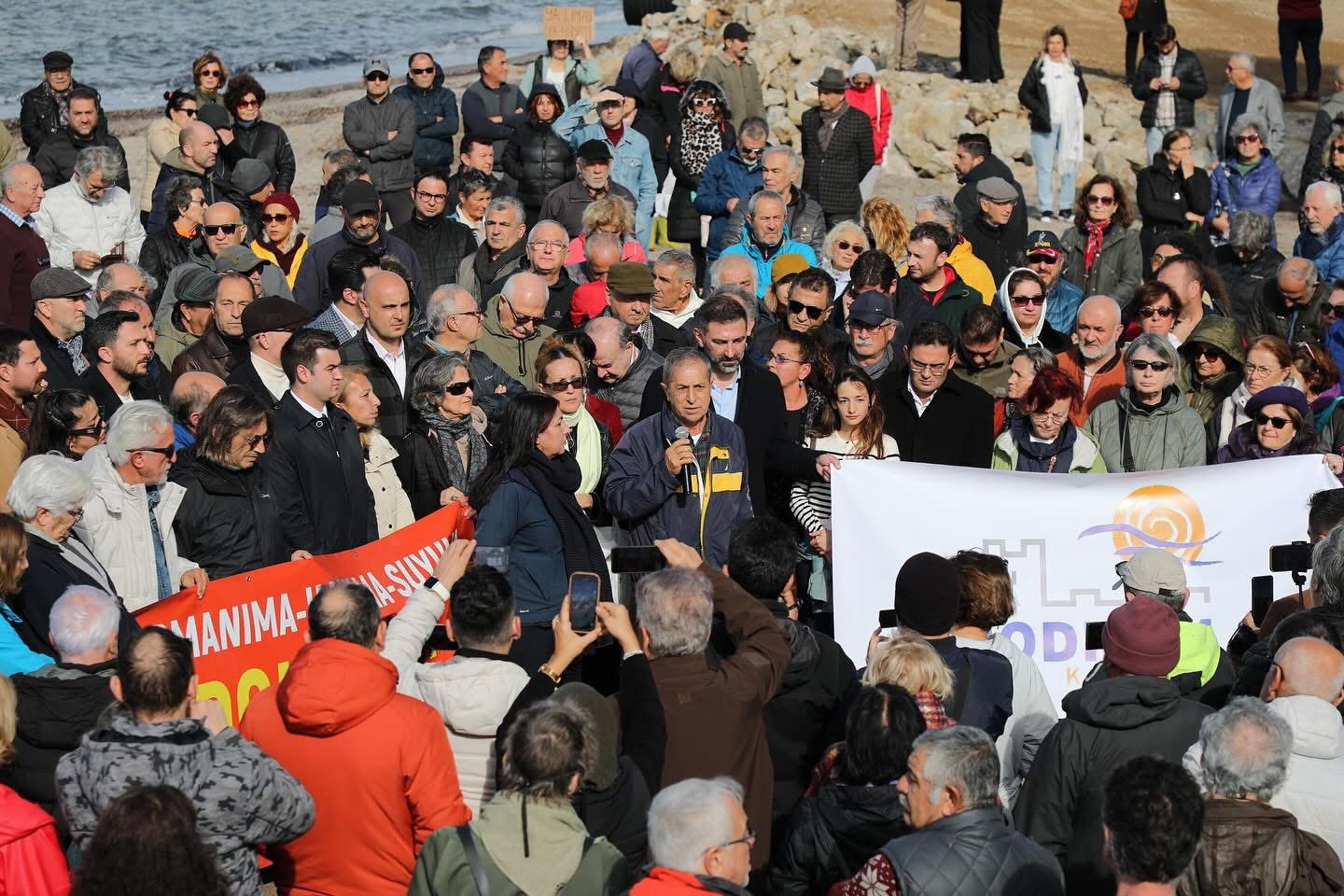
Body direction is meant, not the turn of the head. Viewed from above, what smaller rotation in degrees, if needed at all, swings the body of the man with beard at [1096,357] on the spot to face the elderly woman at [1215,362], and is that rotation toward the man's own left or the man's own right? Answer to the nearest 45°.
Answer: approximately 135° to the man's own left

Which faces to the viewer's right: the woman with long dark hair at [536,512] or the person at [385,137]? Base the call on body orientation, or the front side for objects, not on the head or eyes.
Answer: the woman with long dark hair

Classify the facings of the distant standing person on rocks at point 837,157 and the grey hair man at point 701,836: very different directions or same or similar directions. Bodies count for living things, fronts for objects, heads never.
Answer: very different directions

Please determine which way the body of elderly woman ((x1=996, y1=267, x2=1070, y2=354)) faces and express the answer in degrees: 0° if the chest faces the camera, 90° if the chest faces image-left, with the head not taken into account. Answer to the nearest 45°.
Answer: approximately 0°

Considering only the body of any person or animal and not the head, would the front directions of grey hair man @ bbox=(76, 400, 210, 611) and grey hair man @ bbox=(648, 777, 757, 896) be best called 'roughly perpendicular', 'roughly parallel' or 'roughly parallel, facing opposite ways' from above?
roughly perpendicular

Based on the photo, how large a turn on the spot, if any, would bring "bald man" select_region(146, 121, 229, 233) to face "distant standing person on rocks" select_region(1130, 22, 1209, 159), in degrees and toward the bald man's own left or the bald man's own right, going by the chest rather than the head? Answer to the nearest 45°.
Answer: approximately 45° to the bald man's own left

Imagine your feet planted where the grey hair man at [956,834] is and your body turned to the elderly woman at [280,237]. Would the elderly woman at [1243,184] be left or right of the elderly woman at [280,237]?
right
